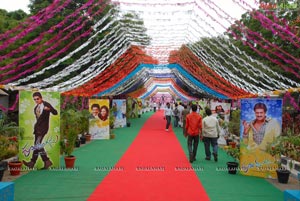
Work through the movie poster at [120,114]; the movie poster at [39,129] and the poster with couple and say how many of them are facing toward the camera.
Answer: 3

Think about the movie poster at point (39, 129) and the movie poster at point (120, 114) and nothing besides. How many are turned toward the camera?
2

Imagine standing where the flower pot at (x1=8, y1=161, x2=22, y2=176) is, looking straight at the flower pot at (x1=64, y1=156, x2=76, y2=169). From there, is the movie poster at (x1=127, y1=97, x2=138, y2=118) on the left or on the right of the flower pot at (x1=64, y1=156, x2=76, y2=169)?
left

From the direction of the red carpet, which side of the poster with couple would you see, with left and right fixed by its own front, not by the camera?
front

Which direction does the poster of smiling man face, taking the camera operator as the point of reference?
facing the viewer

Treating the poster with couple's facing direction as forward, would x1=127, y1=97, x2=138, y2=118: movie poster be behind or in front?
behind

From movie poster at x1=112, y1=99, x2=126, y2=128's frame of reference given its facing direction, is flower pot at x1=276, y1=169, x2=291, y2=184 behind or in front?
in front

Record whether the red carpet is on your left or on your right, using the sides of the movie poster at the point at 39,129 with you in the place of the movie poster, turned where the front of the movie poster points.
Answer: on your left

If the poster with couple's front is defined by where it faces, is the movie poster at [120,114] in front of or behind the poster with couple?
behind
